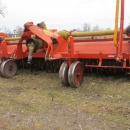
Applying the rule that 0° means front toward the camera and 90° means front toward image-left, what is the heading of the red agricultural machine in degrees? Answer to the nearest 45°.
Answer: approximately 45°
